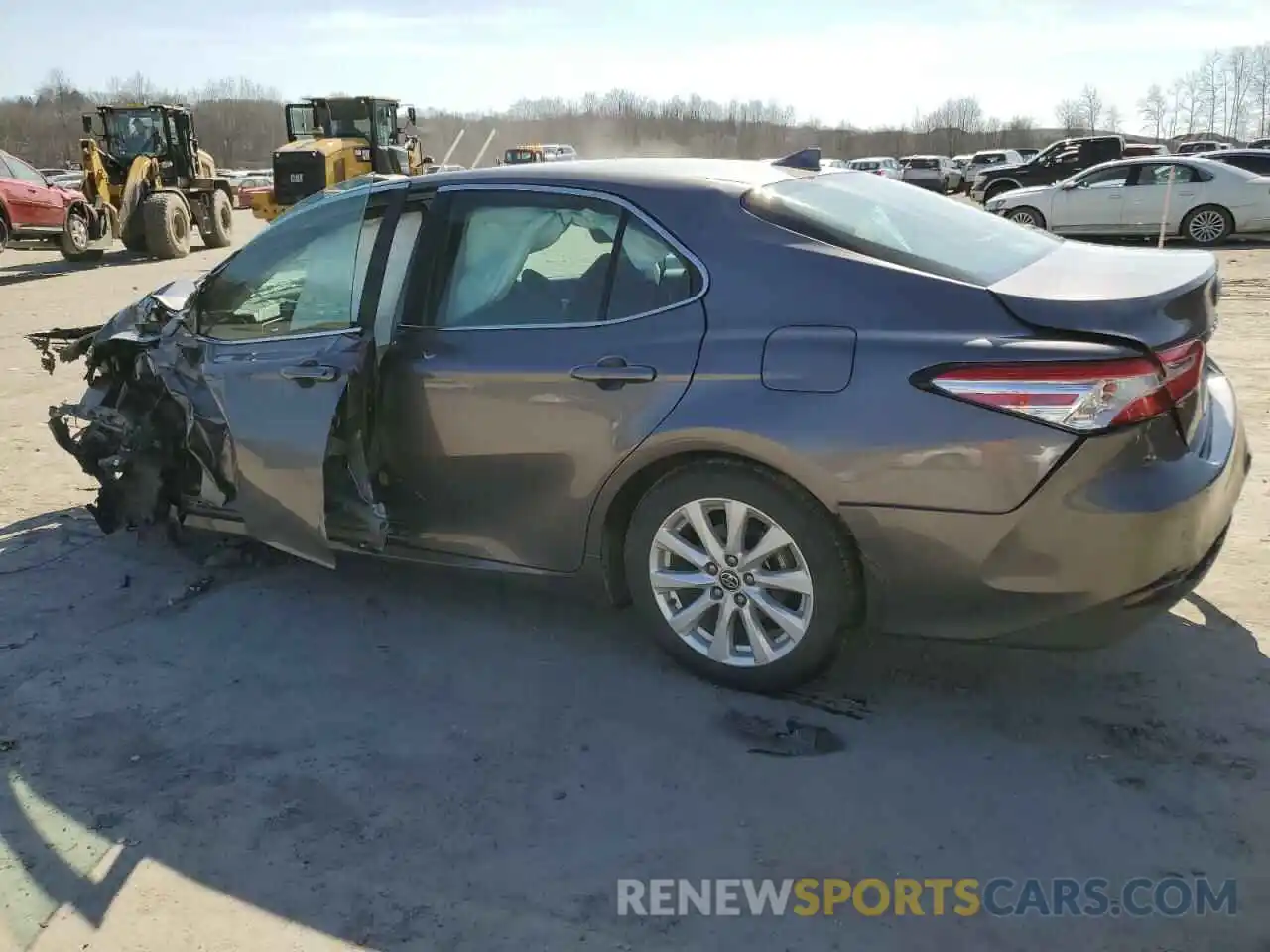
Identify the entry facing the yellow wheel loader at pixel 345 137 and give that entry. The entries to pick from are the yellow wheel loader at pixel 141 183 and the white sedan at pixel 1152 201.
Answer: the white sedan

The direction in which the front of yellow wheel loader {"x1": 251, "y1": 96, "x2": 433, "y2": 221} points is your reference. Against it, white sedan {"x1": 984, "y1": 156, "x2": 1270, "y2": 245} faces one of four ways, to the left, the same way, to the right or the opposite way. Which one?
to the left

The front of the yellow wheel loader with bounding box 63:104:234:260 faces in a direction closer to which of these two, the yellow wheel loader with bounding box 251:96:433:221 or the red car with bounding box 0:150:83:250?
the red car

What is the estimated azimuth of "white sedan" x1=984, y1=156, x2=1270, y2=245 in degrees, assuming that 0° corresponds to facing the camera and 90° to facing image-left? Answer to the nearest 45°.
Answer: approximately 90°

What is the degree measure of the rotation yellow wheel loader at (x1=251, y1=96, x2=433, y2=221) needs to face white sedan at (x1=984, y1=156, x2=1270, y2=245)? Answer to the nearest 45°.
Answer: approximately 90° to its right

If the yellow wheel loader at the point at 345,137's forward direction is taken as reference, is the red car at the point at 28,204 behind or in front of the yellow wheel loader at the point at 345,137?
behind

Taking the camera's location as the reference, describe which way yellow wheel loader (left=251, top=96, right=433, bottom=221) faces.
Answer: facing away from the viewer and to the right of the viewer

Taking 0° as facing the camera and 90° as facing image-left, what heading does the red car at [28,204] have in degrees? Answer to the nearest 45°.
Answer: approximately 270°

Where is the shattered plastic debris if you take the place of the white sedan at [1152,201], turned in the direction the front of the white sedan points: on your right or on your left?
on your left

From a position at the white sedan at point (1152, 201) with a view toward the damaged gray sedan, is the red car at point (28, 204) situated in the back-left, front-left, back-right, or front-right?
front-right
